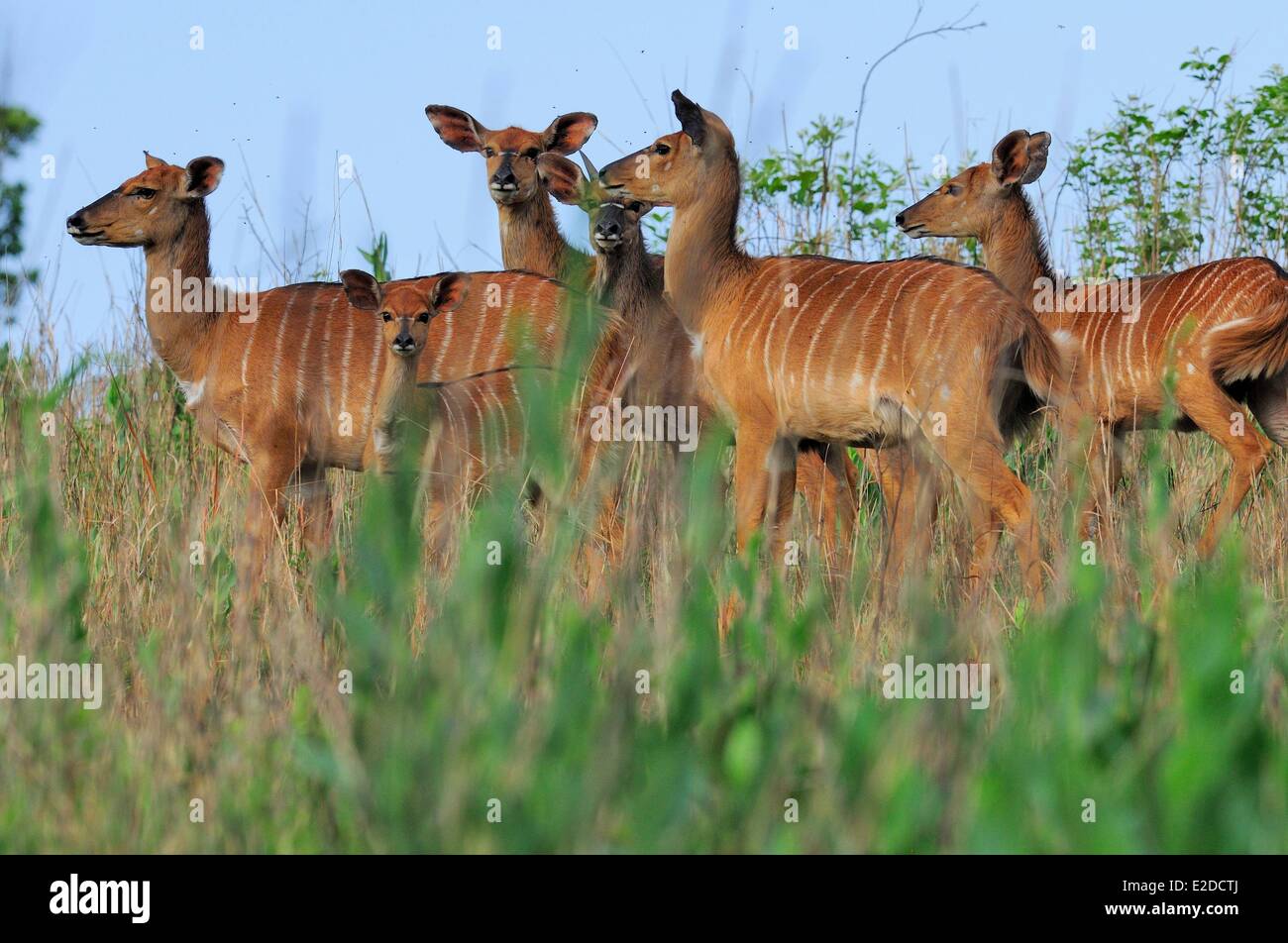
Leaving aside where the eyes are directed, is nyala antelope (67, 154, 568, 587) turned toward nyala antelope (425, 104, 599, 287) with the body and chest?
no

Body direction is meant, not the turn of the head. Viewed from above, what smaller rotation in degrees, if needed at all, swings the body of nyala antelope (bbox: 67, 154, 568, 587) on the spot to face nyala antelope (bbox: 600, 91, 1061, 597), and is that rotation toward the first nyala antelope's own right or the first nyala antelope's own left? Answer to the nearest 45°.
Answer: approximately 135° to the first nyala antelope's own left

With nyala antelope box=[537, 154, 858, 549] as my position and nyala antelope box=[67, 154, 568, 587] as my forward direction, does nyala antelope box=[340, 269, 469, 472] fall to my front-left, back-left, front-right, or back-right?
front-left

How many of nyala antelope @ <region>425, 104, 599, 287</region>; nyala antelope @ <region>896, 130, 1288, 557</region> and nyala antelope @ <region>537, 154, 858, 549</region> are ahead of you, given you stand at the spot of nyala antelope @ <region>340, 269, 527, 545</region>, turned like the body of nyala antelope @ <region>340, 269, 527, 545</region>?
0

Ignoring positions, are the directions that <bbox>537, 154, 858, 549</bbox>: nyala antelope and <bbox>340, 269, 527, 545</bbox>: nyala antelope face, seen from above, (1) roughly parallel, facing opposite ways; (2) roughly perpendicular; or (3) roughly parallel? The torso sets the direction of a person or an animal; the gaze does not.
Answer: roughly parallel

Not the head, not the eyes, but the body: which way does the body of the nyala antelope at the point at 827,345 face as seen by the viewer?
to the viewer's left

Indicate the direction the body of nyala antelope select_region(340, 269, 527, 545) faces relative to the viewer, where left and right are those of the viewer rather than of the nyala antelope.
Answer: facing the viewer and to the left of the viewer

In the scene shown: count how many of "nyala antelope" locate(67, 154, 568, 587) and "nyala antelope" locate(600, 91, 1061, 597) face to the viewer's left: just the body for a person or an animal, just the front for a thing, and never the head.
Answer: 2

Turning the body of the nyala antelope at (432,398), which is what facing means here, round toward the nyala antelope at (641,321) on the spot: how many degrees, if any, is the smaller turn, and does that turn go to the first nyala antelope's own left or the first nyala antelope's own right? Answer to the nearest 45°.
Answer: approximately 180°

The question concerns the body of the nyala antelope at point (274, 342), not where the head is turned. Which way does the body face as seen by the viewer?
to the viewer's left

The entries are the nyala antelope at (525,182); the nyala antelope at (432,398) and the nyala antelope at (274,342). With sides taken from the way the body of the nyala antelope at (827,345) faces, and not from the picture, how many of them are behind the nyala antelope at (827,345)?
0

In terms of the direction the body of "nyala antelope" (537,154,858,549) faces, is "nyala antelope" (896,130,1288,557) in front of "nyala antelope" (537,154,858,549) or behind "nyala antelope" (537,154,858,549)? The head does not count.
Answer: behind

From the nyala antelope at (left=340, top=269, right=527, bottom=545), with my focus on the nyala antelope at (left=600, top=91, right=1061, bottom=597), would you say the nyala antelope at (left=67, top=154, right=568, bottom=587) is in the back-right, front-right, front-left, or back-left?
back-left

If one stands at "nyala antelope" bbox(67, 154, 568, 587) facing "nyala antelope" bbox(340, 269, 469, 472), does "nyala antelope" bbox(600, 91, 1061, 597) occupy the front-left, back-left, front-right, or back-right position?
front-left

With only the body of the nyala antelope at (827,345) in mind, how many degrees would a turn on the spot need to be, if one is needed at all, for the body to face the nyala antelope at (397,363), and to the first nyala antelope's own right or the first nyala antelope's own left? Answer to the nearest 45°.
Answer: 0° — it already faces it

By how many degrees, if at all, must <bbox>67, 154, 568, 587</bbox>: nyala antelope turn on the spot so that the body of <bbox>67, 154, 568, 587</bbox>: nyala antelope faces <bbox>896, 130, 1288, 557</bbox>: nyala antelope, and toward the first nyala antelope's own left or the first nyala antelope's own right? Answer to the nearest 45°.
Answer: approximately 180°
